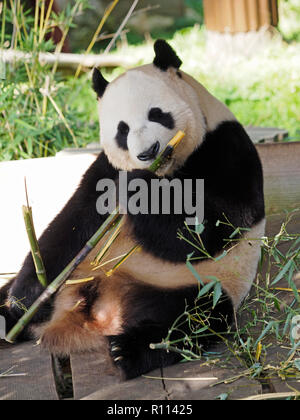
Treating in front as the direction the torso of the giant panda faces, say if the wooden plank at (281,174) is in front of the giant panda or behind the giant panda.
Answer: behind
